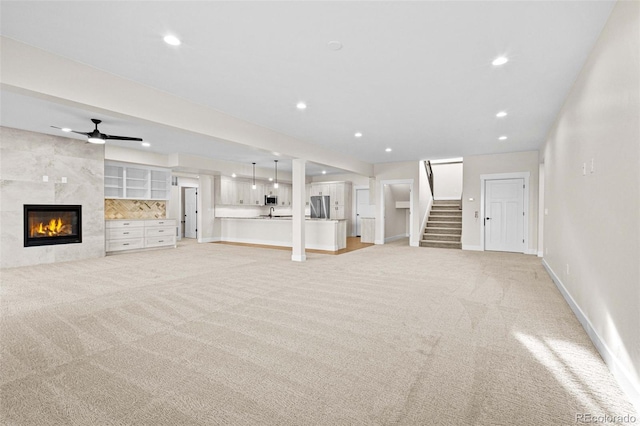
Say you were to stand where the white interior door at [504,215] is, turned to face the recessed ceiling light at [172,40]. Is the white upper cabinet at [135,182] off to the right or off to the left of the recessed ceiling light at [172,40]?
right

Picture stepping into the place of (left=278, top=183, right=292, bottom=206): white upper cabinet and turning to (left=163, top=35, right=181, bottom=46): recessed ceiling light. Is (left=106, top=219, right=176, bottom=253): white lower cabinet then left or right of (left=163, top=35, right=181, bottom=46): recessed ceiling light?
right

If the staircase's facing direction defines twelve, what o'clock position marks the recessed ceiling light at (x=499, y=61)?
The recessed ceiling light is roughly at 12 o'clock from the staircase.

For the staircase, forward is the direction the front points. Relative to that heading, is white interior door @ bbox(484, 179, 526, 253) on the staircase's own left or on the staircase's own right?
on the staircase's own left

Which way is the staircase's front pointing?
toward the camera

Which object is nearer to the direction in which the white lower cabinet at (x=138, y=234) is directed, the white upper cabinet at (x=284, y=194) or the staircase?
the staircase

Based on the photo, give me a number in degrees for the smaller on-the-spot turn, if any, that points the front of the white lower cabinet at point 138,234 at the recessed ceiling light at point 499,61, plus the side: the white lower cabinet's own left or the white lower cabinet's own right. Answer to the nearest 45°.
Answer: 0° — it already faces it

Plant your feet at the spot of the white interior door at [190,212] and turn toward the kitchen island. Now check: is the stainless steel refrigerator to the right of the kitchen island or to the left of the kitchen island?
left

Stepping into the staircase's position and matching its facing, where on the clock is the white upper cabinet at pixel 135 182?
The white upper cabinet is roughly at 2 o'clock from the staircase.

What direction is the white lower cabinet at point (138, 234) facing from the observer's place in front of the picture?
facing the viewer and to the right of the viewer

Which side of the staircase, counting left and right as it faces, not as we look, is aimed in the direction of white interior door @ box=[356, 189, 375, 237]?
right

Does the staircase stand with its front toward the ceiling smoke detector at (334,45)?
yes

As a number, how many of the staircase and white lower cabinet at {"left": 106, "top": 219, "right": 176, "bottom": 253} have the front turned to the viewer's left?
0
